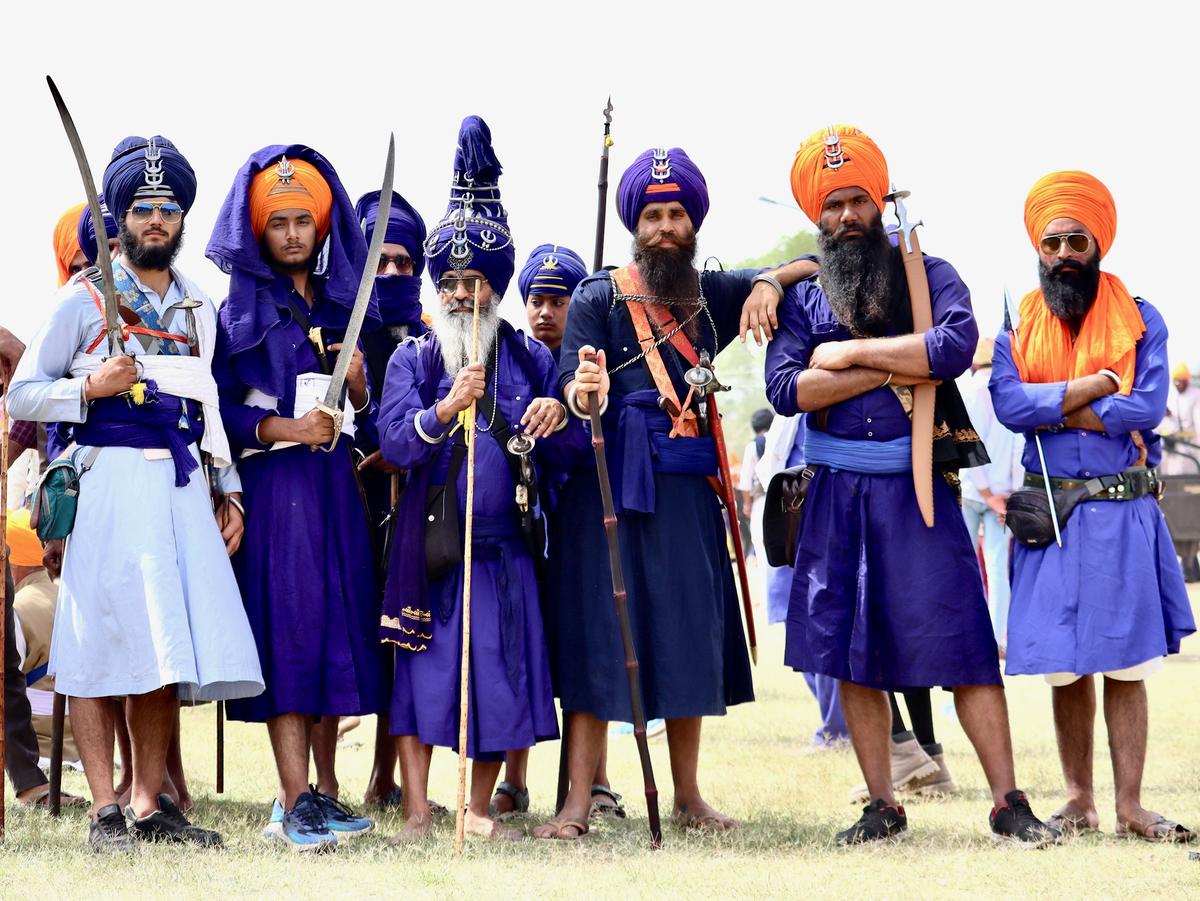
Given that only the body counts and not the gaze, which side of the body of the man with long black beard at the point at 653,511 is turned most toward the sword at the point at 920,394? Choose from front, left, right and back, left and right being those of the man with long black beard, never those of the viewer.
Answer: left

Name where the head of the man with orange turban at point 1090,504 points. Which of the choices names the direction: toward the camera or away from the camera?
toward the camera

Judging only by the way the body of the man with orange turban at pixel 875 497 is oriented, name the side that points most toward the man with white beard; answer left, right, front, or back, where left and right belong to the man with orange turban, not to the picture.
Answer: right

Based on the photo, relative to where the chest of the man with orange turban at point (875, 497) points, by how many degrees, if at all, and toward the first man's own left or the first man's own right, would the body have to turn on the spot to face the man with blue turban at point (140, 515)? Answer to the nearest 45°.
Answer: approximately 90° to the first man's own right

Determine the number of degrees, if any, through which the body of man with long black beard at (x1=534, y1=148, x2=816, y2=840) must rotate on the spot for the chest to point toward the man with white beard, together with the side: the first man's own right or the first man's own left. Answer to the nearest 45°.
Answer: approximately 90° to the first man's own right

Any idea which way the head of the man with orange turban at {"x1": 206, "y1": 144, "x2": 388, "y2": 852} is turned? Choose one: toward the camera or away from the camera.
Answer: toward the camera

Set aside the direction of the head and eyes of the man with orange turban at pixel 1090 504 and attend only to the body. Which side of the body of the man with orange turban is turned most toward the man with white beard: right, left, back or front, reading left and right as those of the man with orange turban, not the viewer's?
right

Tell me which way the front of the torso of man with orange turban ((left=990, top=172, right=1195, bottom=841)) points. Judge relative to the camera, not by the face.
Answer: toward the camera

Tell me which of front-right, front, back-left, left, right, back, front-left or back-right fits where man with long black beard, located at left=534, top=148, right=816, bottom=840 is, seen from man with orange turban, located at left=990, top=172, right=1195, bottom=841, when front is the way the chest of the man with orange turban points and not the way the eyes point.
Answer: right

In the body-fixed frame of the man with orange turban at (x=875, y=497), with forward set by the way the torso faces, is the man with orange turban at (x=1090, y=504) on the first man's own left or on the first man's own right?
on the first man's own left

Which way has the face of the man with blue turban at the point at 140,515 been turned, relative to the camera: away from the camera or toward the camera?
toward the camera

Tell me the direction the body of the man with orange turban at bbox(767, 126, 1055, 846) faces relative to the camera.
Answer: toward the camera

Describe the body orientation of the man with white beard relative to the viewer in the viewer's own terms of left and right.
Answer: facing the viewer

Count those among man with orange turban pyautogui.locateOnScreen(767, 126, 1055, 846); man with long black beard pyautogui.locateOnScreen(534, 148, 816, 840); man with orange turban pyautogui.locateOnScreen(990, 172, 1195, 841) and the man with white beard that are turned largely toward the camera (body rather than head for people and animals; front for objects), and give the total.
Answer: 4

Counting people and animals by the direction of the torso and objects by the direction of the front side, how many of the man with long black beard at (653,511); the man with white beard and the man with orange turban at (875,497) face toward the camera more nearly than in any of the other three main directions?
3

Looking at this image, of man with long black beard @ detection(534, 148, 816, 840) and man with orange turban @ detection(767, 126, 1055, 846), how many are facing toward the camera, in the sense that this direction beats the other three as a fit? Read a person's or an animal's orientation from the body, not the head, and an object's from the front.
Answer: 2
